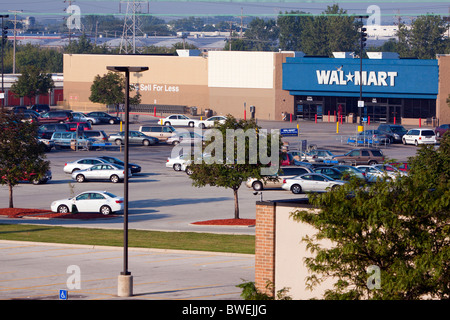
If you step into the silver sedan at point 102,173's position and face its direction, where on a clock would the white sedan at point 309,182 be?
The white sedan is roughly at 7 o'clock from the silver sedan.

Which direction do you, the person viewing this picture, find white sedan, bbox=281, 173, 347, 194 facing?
facing to the right of the viewer

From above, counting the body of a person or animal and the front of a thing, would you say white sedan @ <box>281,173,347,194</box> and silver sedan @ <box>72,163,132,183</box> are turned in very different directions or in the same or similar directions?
very different directions

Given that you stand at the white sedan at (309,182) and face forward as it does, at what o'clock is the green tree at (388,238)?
The green tree is roughly at 3 o'clock from the white sedan.

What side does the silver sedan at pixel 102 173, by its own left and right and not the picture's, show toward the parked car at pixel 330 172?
back

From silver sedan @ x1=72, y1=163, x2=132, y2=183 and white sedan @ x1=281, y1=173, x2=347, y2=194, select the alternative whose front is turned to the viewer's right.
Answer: the white sedan

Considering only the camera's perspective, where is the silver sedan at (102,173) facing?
facing to the left of the viewer
